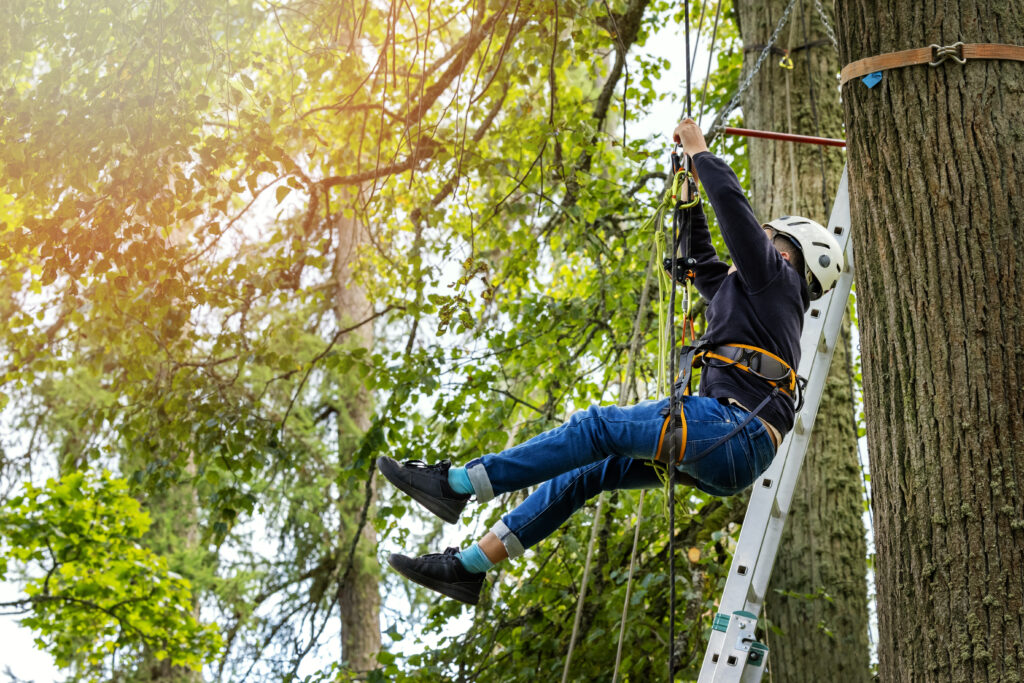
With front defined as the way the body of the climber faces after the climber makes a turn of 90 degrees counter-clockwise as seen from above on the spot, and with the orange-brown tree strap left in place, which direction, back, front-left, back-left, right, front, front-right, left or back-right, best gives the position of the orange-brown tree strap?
front-left

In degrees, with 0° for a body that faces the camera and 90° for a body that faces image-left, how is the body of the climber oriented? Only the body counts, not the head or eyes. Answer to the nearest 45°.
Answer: approximately 90°
